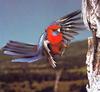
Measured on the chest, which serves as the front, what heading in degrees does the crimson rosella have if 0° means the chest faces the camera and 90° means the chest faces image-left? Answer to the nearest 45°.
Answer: approximately 315°
